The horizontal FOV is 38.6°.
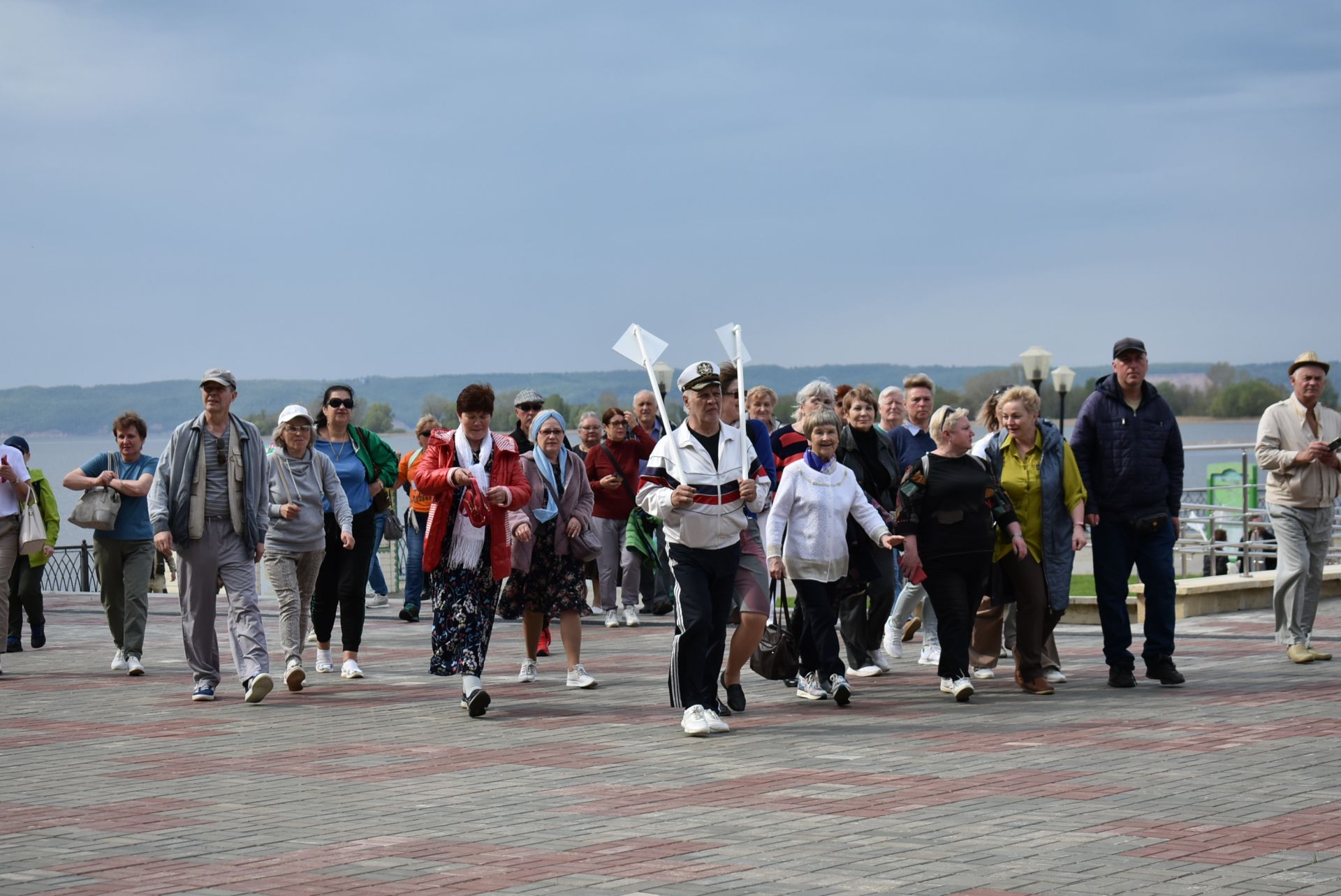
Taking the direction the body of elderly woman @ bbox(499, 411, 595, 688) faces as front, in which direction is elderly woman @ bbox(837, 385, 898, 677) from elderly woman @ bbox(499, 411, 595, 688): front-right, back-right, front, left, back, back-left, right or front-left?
left

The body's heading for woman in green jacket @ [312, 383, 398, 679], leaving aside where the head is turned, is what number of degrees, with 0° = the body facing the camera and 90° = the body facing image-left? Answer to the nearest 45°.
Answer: approximately 0°

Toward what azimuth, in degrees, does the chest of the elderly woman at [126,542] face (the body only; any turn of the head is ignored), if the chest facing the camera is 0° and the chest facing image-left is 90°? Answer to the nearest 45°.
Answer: approximately 0°

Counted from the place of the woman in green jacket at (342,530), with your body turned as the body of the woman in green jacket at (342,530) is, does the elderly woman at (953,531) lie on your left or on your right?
on your left

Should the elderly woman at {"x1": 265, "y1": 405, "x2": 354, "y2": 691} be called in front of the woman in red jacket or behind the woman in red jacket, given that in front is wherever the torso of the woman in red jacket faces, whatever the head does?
behind
